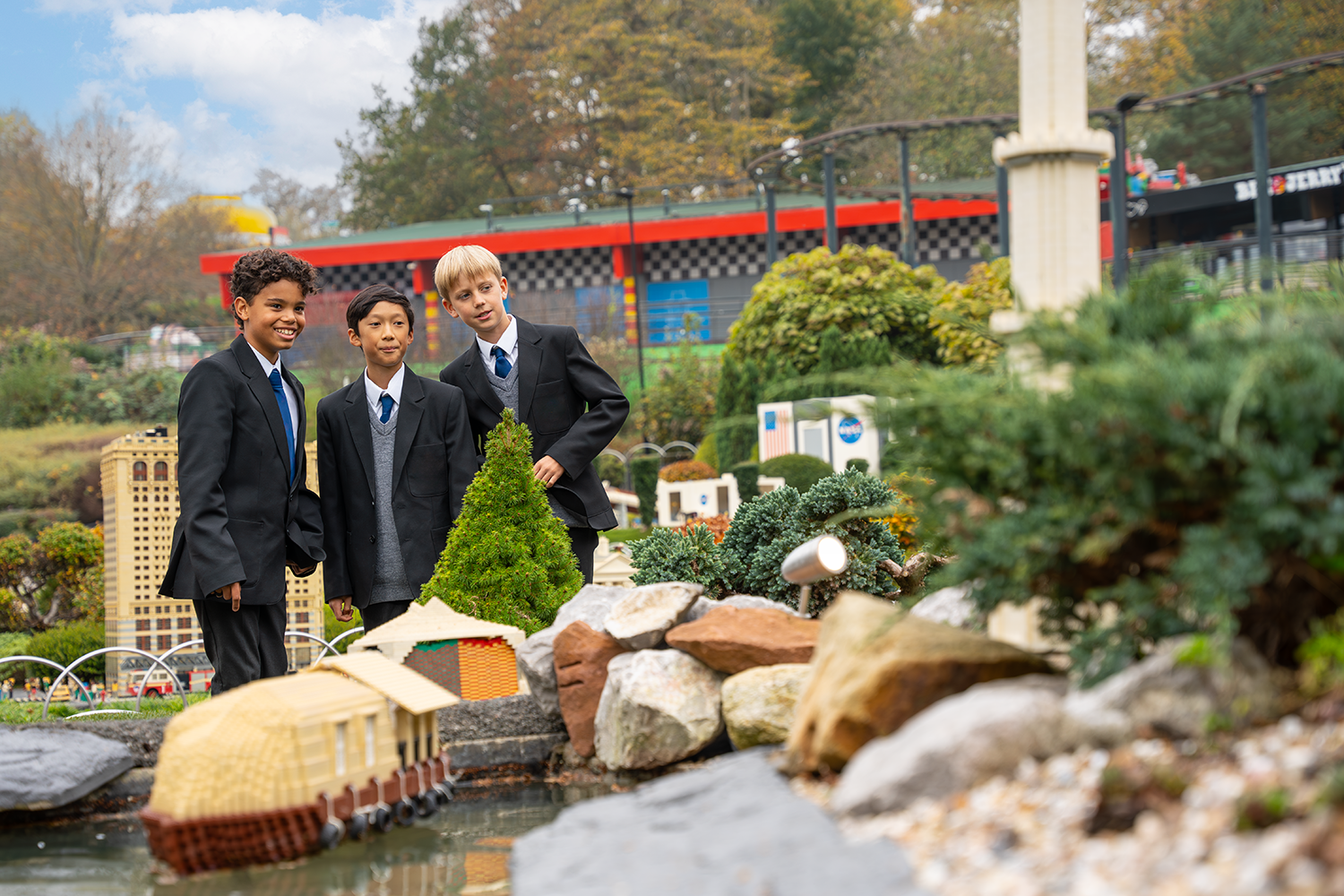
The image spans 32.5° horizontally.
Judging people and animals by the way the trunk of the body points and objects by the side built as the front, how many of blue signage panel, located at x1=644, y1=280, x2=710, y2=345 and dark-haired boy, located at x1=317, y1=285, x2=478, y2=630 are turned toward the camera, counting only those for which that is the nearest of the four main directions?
2

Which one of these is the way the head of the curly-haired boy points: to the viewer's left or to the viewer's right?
to the viewer's right

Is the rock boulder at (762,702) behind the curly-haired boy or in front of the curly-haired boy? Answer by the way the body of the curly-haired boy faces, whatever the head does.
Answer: in front

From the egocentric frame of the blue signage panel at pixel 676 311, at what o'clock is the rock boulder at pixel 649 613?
The rock boulder is roughly at 12 o'clock from the blue signage panel.

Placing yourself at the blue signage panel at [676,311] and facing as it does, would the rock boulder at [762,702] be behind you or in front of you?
in front

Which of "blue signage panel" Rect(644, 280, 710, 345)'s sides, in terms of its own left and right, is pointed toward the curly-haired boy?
front

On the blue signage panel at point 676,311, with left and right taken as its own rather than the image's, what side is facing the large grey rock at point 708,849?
front

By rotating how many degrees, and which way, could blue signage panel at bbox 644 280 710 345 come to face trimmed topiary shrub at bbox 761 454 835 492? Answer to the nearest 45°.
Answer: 0° — it already faces it

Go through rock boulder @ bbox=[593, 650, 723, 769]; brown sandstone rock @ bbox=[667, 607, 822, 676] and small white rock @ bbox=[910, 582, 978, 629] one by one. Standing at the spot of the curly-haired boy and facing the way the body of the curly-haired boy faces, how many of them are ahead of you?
3

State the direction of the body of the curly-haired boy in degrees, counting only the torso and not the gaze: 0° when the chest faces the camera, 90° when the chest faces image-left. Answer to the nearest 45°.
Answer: approximately 315°
